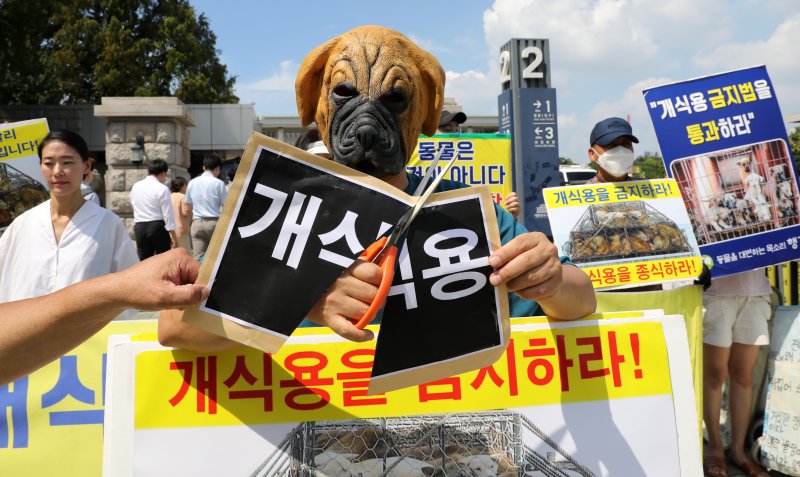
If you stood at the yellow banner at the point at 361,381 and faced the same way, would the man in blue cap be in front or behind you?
behind

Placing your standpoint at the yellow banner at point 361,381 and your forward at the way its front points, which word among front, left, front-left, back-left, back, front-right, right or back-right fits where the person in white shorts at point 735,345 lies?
back-left

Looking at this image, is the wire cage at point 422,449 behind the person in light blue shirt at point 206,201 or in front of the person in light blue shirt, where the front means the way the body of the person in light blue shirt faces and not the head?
behind

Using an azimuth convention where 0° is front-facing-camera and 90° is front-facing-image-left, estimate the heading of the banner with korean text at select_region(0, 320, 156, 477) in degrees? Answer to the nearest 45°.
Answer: approximately 0°

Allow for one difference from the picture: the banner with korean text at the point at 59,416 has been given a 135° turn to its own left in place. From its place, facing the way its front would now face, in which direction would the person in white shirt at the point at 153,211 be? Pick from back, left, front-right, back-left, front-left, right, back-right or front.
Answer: front-left

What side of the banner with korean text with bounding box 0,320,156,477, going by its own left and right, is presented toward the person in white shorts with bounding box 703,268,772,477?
left

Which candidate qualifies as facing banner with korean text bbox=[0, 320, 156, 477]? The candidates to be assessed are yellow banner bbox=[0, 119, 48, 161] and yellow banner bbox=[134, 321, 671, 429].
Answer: yellow banner bbox=[0, 119, 48, 161]

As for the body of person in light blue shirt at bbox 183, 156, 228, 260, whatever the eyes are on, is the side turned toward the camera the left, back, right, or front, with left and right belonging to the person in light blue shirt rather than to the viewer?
back

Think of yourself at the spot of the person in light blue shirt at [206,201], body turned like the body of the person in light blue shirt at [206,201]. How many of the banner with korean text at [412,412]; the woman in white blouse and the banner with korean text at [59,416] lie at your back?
3
